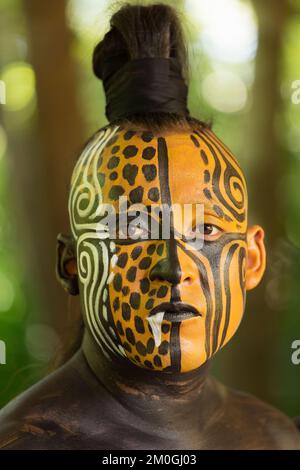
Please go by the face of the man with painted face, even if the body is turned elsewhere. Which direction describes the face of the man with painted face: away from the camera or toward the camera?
toward the camera
